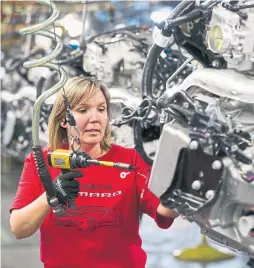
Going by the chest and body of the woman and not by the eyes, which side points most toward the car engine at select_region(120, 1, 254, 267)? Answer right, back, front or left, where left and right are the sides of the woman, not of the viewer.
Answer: left

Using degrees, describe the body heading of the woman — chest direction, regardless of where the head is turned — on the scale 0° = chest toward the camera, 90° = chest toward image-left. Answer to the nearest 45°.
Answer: approximately 0°

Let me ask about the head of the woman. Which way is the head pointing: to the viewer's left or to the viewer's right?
to the viewer's right
